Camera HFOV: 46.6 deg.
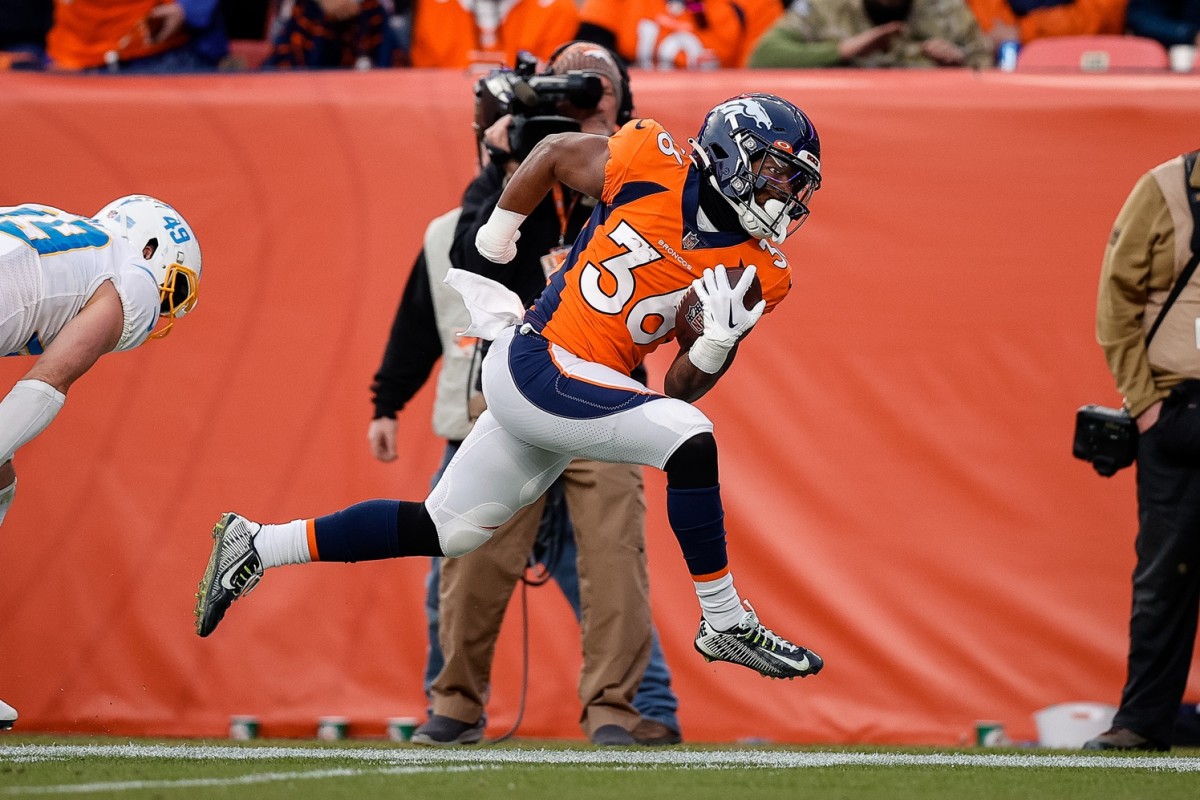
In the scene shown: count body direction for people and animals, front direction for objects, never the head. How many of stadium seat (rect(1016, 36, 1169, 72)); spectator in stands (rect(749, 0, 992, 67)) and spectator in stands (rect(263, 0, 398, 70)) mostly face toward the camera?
3

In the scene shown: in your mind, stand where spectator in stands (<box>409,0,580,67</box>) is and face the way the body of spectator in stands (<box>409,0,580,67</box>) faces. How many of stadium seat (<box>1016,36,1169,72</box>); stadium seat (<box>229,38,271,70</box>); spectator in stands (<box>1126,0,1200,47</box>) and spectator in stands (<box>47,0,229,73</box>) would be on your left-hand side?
2

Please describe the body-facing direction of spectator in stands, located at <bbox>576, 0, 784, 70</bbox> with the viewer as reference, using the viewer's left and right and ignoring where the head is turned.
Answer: facing the viewer

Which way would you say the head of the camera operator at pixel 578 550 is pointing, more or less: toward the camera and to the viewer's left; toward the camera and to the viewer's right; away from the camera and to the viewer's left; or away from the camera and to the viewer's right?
toward the camera and to the viewer's left

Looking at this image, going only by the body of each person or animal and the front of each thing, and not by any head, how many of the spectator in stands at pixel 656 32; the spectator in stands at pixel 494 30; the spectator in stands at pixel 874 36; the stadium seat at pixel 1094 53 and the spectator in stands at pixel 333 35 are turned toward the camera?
5

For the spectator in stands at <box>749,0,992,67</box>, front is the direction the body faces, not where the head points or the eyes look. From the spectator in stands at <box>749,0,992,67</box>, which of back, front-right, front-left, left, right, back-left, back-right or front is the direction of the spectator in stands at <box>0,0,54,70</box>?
right

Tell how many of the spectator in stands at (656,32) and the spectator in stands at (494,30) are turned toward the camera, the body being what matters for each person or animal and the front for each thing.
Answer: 2

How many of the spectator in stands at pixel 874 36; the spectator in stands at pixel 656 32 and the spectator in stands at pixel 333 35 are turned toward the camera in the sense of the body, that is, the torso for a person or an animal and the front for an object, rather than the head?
3

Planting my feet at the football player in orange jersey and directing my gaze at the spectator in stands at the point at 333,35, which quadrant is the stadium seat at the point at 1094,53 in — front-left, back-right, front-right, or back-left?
front-right

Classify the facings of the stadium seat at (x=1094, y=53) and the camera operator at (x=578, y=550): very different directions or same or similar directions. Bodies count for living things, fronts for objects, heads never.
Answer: same or similar directions

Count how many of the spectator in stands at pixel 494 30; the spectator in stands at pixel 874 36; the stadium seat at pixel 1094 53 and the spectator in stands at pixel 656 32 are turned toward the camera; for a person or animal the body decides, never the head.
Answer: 4

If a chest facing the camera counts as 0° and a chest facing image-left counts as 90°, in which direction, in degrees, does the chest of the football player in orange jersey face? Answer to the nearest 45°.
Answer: approximately 315°

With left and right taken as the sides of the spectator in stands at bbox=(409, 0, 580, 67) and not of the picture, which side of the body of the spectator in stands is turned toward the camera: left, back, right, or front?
front

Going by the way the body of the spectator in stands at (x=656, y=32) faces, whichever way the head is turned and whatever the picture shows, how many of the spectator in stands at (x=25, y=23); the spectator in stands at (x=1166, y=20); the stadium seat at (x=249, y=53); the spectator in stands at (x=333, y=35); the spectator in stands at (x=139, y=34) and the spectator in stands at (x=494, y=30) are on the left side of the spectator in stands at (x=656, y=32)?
1

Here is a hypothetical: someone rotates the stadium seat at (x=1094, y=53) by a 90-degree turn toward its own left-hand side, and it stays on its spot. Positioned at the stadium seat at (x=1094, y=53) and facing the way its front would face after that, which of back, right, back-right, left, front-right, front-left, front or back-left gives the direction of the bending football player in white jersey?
back-right

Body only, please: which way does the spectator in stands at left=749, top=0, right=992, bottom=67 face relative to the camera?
toward the camera

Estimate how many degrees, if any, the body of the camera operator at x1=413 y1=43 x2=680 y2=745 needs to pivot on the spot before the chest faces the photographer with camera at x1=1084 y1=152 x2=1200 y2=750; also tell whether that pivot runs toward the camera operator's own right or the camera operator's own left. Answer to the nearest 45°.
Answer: approximately 135° to the camera operator's own left

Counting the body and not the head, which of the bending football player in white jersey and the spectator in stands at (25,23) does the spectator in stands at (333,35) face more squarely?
the bending football player in white jersey

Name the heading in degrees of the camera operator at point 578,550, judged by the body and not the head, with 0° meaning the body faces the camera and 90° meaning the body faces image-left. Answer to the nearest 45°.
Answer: approximately 45°
